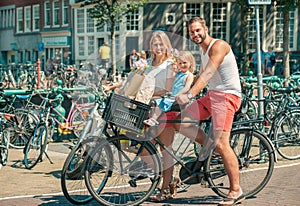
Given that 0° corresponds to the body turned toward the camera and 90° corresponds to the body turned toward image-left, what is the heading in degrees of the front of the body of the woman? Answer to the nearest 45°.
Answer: approximately 45°

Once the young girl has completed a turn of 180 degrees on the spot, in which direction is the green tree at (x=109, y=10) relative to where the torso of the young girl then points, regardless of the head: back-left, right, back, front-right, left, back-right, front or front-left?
front-left

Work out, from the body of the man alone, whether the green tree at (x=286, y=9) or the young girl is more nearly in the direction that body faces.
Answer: the young girl

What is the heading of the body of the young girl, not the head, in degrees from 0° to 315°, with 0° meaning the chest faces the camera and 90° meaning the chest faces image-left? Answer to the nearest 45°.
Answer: approximately 45°

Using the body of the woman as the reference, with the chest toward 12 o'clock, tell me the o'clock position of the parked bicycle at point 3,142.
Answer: The parked bicycle is roughly at 3 o'clock from the woman.

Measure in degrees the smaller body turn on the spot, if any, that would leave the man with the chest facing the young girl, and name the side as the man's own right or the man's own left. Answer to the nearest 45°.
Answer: approximately 45° to the man's own right

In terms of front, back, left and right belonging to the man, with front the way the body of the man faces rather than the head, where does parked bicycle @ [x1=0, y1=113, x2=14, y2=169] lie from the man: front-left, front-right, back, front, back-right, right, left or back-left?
front-right

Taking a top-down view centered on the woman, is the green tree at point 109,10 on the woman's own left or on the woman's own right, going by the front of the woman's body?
on the woman's own right

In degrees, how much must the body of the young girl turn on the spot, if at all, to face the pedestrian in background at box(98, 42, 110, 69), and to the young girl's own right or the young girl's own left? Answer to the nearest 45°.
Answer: approximately 45° to the young girl's own right
